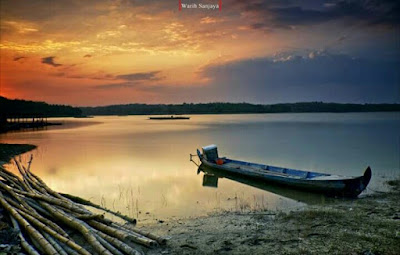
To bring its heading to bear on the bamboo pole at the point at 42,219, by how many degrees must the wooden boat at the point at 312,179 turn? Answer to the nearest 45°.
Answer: approximately 90° to its right

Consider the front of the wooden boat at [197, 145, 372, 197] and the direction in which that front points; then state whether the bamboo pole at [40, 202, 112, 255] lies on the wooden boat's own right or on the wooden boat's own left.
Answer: on the wooden boat's own right

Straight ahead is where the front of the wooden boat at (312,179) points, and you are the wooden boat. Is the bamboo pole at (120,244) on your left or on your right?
on your right

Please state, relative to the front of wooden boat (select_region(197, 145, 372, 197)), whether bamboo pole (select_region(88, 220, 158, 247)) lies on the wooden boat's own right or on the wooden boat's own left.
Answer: on the wooden boat's own right

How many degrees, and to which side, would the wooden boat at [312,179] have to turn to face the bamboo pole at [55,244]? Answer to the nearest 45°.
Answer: approximately 90° to its right

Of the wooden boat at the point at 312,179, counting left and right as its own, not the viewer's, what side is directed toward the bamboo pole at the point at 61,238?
right

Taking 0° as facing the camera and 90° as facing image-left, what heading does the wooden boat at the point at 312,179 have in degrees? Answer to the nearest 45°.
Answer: approximately 315°

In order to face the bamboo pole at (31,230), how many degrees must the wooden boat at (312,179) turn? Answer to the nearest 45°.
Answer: approximately 90° to its right
